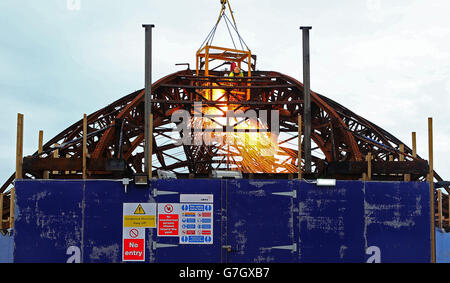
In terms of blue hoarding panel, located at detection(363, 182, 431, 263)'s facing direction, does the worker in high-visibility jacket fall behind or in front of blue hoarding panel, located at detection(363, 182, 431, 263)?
behind

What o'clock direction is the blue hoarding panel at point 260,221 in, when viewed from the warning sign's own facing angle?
The blue hoarding panel is roughly at 9 o'clock from the warning sign.

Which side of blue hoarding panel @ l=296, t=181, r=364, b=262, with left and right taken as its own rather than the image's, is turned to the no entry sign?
right

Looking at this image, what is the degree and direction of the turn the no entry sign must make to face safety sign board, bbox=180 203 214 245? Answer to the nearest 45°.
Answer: approximately 90° to its left

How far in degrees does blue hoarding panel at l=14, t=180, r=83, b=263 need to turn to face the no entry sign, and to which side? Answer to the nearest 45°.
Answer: approximately 90° to its left

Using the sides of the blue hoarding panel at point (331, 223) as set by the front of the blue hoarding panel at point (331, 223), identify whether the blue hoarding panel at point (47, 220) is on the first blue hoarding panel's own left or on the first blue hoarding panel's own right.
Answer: on the first blue hoarding panel's own right

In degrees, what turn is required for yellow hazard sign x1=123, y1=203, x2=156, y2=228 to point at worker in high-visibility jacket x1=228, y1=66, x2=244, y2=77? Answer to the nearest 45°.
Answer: approximately 180°

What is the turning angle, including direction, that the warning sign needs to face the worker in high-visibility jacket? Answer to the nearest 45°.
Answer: approximately 180°

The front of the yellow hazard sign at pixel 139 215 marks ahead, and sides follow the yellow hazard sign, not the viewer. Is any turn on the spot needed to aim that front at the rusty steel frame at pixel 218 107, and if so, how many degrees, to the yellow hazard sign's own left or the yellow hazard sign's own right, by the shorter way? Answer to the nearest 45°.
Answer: approximately 180°
